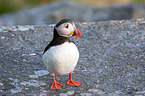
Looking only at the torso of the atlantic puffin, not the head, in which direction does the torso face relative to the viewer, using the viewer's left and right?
facing the viewer and to the right of the viewer
